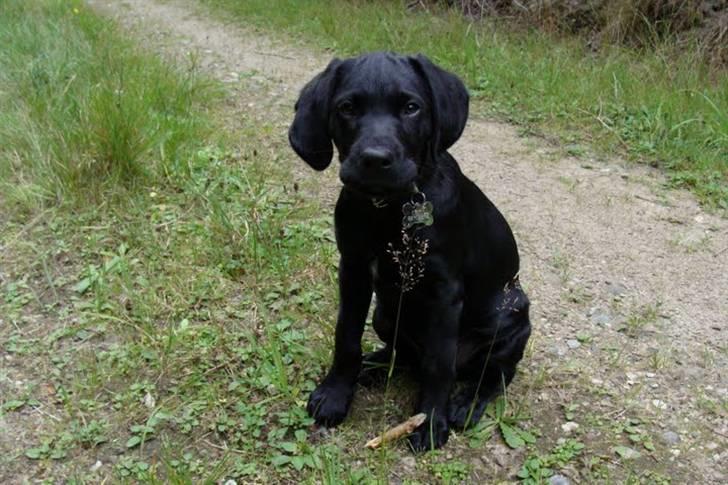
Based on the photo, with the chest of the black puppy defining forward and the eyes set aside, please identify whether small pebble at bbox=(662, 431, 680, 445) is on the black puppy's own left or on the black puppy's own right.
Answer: on the black puppy's own left
